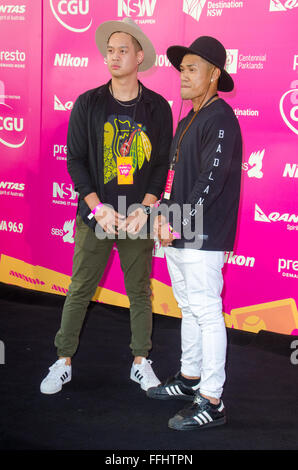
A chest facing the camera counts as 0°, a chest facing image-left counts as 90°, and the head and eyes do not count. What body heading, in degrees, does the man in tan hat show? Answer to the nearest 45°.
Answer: approximately 0°

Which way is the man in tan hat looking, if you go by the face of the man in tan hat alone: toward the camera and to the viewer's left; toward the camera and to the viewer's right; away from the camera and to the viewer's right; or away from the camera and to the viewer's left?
toward the camera and to the viewer's left
